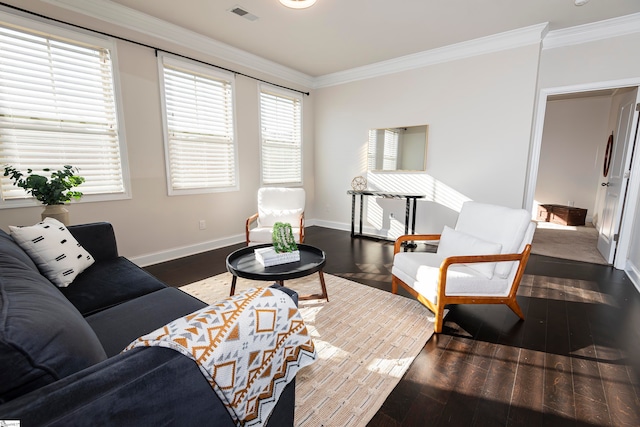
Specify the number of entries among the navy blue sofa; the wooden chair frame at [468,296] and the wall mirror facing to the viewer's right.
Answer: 1

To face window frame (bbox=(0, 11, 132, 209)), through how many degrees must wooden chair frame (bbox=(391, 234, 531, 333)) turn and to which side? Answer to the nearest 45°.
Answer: approximately 45° to its right

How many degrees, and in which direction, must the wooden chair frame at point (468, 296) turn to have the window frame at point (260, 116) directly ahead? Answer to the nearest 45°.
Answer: approximately 90° to its right

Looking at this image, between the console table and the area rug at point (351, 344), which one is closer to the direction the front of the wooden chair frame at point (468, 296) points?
the area rug

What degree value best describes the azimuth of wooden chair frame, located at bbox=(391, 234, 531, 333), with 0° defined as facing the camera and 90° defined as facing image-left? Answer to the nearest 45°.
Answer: approximately 45°

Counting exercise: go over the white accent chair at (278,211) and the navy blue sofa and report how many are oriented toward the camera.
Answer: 1

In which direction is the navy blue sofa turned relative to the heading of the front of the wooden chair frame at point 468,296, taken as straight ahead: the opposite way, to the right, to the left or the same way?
the opposite way

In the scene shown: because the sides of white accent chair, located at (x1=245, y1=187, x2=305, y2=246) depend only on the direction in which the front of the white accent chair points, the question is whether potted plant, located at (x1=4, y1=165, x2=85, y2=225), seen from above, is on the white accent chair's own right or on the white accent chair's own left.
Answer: on the white accent chair's own right

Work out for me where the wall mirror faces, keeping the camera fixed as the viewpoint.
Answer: facing the viewer and to the left of the viewer

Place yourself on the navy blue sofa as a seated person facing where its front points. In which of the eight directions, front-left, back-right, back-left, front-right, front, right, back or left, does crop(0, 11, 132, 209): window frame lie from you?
left

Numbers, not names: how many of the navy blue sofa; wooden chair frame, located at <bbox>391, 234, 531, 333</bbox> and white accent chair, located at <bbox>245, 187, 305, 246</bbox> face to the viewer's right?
1

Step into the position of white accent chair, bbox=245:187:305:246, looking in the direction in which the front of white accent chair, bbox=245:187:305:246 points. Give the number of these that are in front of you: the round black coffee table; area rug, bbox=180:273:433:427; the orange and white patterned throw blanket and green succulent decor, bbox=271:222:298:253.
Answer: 4

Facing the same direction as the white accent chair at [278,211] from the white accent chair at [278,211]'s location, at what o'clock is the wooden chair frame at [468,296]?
The wooden chair frame is roughly at 11 o'clock from the white accent chair.

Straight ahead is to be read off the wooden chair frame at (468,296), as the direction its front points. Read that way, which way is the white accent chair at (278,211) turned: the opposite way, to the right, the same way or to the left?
to the left

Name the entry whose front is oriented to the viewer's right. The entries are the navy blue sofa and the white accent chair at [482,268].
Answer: the navy blue sofa

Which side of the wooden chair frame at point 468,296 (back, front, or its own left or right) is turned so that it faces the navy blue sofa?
front

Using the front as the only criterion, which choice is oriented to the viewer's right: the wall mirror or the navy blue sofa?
the navy blue sofa
